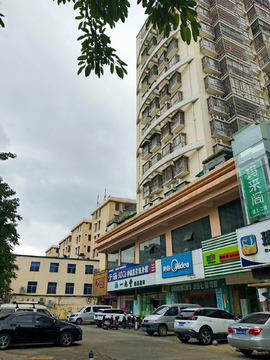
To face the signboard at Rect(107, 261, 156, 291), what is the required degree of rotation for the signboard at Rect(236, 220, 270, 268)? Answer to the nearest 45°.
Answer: approximately 90° to its right

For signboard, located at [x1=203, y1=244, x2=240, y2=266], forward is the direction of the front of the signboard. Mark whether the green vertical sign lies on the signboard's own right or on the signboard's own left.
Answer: on the signboard's own left

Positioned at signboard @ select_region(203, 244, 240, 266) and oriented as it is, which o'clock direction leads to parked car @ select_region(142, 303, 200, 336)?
The parked car is roughly at 1 o'clock from the signboard.

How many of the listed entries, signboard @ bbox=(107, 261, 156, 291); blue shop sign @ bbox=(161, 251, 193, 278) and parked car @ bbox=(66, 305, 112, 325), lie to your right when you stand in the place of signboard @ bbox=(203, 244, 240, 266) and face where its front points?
3

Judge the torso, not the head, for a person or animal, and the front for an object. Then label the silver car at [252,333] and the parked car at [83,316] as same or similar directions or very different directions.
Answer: very different directions

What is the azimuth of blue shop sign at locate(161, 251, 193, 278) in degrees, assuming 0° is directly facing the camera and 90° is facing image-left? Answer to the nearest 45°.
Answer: approximately 45°

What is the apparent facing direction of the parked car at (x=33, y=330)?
to the viewer's right
